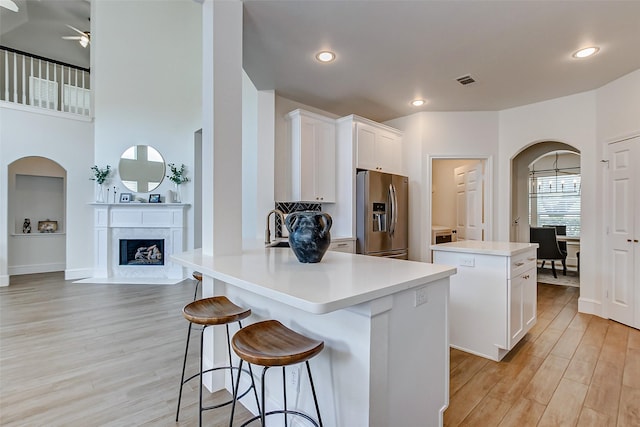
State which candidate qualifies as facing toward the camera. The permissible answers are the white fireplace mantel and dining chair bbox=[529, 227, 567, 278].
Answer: the white fireplace mantel

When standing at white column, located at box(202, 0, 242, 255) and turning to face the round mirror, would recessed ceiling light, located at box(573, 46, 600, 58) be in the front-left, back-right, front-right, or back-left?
back-right

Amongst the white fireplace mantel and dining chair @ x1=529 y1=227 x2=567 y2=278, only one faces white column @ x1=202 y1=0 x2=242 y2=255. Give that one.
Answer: the white fireplace mantel

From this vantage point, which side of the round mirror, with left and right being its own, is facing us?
front

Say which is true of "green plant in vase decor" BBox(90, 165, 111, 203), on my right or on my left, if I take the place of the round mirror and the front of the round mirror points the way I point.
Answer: on my right

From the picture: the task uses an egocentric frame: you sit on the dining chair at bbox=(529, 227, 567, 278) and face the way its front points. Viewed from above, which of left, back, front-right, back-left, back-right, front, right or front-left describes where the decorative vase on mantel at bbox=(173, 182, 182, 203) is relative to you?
back

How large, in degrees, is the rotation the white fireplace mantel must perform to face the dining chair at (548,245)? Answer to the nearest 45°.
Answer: approximately 45° to its left

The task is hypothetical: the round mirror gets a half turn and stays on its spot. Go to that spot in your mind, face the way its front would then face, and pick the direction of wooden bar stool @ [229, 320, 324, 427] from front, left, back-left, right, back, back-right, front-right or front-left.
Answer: back

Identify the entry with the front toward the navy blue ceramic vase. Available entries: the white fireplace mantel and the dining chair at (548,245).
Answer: the white fireplace mantel

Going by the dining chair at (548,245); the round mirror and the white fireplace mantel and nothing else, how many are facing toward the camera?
2

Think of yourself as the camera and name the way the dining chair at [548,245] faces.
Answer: facing away from the viewer and to the right of the viewer

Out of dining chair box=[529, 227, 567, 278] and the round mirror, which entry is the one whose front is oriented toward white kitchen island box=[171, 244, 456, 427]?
the round mirror

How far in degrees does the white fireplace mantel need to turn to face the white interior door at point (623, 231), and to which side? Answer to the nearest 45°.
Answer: approximately 45° to its left

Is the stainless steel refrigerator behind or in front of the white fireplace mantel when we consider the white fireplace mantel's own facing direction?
in front

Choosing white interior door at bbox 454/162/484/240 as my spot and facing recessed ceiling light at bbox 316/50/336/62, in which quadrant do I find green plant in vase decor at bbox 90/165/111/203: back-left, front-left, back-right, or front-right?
front-right

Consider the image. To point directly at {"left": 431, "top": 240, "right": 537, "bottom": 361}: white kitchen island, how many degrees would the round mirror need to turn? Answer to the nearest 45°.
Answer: approximately 45° to its left
